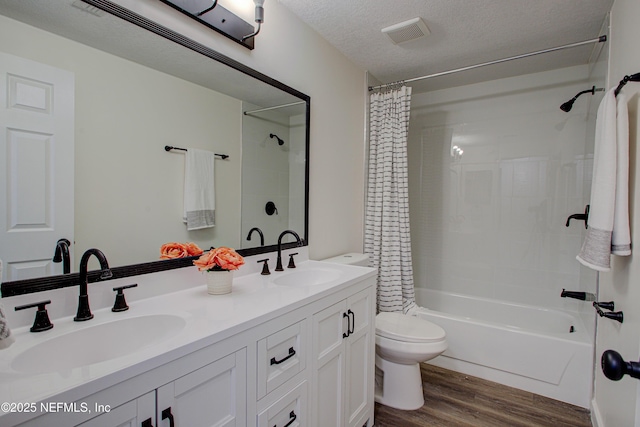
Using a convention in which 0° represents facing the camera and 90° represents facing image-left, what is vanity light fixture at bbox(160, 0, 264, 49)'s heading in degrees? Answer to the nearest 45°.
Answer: approximately 315°

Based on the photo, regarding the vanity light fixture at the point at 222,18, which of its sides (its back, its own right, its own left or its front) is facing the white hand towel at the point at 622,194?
front

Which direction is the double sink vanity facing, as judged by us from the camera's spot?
facing the viewer and to the right of the viewer

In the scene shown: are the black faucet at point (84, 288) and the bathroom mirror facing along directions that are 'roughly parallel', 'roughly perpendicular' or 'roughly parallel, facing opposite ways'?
roughly parallel

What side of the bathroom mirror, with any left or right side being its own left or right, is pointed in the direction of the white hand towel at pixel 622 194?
front

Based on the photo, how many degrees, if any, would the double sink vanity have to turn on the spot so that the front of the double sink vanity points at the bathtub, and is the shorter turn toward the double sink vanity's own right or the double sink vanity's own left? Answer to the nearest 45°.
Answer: approximately 45° to the double sink vanity's own left

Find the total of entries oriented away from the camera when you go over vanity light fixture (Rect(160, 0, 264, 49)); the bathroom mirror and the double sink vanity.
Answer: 0

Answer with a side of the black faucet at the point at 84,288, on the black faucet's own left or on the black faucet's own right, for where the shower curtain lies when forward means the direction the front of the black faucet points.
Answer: on the black faucet's own left

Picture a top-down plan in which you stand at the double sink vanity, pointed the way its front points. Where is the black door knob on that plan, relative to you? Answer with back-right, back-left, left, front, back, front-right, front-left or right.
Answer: front

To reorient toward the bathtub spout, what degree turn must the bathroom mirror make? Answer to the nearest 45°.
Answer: approximately 45° to its left
